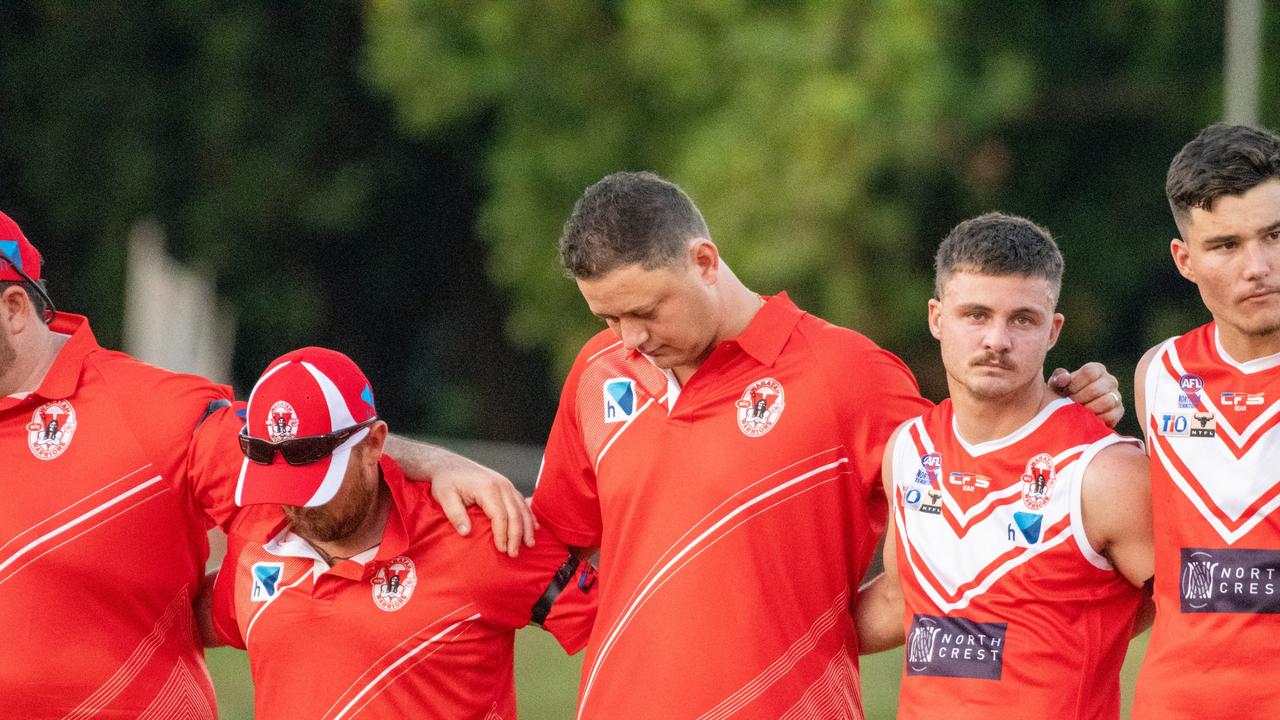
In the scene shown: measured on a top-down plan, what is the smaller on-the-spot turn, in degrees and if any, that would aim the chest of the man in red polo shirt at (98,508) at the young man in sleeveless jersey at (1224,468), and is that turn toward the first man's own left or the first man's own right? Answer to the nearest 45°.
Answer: approximately 90° to the first man's own left

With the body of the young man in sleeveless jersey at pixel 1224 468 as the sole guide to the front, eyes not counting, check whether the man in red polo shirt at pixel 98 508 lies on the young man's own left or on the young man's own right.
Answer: on the young man's own right

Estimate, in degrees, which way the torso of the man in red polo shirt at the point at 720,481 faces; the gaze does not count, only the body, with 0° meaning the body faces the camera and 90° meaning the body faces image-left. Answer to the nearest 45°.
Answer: approximately 45°

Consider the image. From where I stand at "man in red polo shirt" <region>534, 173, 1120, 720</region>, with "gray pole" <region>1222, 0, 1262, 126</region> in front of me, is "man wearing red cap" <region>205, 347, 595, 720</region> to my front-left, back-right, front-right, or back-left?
back-left

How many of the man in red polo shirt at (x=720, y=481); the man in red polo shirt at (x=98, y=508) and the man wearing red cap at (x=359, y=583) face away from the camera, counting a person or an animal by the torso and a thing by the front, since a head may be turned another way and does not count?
0

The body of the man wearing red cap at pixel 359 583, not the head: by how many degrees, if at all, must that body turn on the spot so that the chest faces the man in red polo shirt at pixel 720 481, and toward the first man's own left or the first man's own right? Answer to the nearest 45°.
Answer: approximately 135° to the first man's own left

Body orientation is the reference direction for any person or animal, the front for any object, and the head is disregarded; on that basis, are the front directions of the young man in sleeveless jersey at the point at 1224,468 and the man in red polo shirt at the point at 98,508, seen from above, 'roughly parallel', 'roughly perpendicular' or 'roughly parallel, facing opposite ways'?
roughly parallel

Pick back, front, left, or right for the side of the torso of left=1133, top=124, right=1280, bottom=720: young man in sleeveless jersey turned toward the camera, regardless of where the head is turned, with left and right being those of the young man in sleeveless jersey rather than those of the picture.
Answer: front

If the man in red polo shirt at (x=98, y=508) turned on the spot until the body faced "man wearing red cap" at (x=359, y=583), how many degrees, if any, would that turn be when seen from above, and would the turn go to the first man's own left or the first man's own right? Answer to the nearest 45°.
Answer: approximately 90° to the first man's own left

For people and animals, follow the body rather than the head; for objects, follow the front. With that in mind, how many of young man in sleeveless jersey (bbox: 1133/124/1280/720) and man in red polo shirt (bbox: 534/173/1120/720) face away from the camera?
0

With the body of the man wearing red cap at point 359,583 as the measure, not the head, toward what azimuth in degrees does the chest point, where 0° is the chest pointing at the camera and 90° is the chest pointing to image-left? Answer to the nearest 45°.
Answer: approximately 45°
